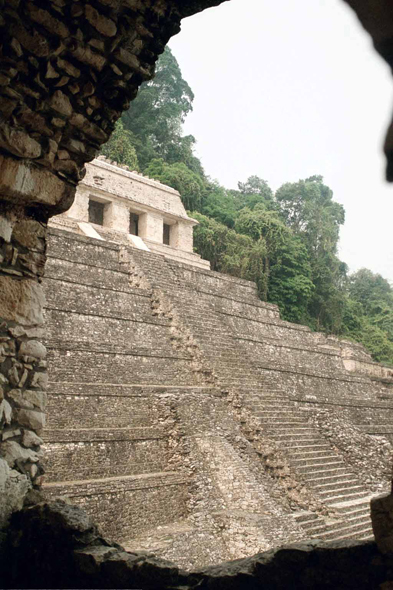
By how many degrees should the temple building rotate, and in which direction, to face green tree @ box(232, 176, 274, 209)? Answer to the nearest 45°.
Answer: approximately 90° to its left

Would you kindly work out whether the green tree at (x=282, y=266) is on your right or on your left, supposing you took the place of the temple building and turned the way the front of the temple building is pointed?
on your left

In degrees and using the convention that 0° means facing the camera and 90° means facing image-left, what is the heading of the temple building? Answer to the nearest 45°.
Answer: approximately 315°

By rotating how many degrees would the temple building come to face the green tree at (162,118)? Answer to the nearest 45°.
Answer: approximately 135° to its left

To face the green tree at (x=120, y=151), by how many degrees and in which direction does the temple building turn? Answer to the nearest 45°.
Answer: approximately 135° to its left

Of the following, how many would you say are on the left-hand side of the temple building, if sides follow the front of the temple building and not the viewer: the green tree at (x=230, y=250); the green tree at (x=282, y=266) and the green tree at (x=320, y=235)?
3

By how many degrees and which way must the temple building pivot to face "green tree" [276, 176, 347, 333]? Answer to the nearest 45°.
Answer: approximately 90° to its left

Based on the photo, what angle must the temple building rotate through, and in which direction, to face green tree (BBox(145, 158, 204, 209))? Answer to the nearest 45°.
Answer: approximately 135° to its left

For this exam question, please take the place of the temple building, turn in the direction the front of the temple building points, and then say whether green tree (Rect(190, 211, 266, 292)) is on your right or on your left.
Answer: on your left
